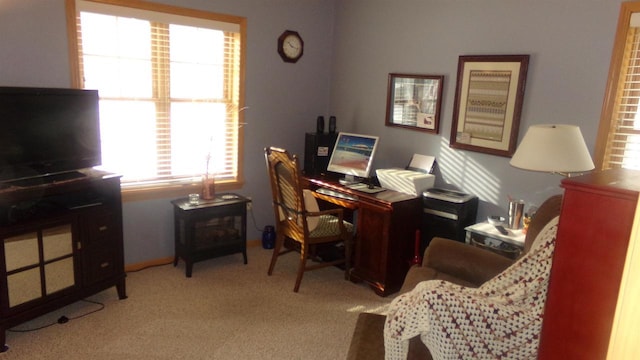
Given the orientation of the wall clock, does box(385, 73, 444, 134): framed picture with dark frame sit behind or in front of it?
in front

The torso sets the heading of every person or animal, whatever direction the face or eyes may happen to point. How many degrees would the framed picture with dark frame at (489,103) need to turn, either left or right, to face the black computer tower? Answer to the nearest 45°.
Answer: approximately 45° to its right

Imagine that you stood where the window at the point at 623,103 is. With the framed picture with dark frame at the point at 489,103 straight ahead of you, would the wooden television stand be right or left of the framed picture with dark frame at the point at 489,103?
left

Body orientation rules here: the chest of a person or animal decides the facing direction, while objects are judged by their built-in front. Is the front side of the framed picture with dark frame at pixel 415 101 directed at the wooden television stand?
yes

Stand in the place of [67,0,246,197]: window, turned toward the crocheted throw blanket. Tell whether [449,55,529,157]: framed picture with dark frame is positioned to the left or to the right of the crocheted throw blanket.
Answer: left

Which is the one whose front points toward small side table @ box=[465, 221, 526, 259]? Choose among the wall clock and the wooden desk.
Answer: the wall clock

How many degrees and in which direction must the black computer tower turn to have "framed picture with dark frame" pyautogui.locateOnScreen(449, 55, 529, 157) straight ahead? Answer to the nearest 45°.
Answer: approximately 90° to its left

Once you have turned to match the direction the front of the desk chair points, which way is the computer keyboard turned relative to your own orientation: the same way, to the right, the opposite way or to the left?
the opposite way

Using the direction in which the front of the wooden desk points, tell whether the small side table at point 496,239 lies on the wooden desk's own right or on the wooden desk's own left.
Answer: on the wooden desk's own left

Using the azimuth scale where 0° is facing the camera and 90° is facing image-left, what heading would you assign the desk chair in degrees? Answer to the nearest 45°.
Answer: approximately 225°

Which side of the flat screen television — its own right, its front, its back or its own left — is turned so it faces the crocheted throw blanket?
front

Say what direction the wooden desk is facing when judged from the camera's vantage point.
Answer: facing the viewer and to the left of the viewer
